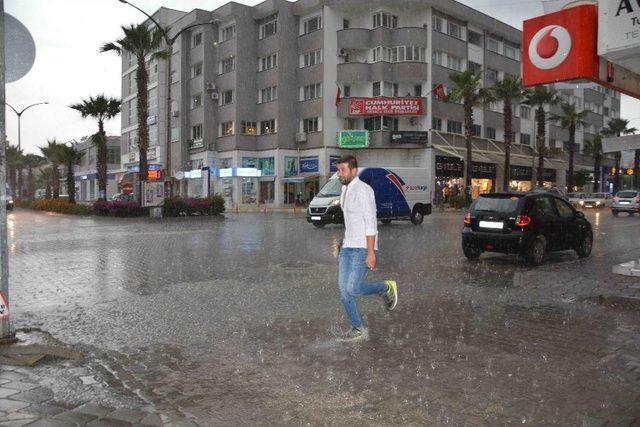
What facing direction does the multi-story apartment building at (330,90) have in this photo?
toward the camera

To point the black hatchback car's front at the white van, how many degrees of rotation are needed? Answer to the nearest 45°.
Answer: approximately 90° to its left

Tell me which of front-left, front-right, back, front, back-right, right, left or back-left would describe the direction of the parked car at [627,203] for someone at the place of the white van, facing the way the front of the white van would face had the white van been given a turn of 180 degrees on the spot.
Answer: front

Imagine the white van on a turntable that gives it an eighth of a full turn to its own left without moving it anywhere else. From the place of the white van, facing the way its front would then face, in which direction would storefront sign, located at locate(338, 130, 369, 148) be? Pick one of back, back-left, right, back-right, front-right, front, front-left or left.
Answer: back

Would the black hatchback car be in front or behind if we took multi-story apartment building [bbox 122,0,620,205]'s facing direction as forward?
in front

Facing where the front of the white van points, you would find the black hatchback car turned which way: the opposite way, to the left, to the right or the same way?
the opposite way

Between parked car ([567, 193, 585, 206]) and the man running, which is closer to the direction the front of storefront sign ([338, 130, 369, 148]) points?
the man running

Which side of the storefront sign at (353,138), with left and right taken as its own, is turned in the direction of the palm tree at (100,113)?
right

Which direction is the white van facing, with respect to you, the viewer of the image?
facing the viewer and to the left of the viewer

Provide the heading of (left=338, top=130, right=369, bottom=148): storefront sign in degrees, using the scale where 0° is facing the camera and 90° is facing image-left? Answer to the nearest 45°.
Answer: approximately 0°

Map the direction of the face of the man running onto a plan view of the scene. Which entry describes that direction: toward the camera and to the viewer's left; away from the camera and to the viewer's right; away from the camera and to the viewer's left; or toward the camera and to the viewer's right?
toward the camera and to the viewer's left

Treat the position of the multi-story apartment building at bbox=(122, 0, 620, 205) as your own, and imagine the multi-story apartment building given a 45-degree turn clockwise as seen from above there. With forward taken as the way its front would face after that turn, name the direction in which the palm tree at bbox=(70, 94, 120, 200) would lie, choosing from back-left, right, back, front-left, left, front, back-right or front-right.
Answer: front

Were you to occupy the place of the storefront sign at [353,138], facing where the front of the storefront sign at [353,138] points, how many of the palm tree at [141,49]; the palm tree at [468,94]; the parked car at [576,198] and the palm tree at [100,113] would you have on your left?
2

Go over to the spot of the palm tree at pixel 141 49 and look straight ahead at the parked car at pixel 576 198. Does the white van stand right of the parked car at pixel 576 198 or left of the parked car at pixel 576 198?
right

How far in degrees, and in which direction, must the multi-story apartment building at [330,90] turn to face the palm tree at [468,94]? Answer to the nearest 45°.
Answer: approximately 90° to its left

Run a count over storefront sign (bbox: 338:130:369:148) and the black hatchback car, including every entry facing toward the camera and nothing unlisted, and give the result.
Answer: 1

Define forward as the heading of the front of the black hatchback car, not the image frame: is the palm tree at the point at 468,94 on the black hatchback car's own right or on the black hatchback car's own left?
on the black hatchback car's own left

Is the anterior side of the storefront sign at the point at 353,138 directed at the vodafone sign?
yes
